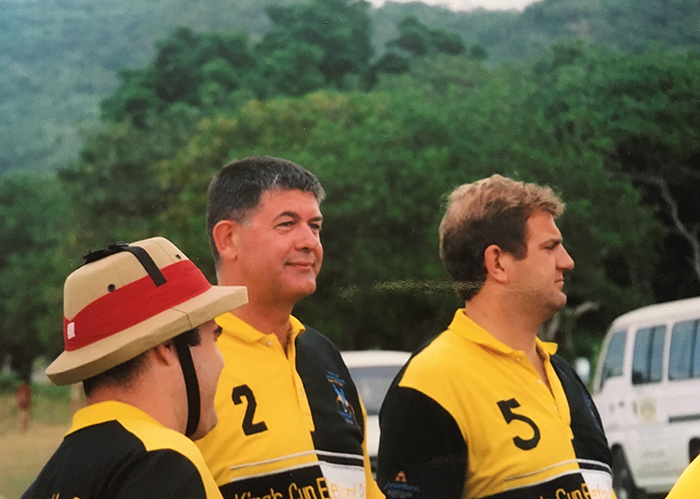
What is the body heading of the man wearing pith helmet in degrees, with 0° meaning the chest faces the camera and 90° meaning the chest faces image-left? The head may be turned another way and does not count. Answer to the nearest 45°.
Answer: approximately 225°

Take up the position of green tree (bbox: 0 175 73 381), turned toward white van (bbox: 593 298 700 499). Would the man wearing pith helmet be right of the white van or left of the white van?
right

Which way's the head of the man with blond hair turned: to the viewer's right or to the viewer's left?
to the viewer's right

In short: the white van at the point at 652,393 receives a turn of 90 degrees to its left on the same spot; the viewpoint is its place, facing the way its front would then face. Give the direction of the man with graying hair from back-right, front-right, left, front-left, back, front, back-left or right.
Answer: front

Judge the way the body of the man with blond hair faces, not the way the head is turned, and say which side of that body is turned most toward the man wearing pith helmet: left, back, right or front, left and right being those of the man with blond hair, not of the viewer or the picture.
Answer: right

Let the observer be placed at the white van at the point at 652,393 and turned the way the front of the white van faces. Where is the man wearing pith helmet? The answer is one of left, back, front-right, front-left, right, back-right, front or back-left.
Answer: left

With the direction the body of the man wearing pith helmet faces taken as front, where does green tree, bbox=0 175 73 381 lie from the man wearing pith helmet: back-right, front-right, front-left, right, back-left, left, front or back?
front-left

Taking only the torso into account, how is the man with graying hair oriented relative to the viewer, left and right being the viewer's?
facing the viewer and to the right of the viewer

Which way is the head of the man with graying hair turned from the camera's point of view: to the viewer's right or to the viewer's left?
to the viewer's right

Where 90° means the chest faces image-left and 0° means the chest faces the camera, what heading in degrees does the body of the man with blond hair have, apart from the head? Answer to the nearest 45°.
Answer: approximately 315°

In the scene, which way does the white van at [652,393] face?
to the viewer's left

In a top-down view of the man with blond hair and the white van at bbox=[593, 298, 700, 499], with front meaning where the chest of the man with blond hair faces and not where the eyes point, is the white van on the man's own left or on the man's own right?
on the man's own left

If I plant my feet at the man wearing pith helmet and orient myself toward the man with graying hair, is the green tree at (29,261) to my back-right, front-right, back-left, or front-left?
front-left

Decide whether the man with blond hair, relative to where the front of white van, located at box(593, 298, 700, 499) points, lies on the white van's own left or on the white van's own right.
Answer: on the white van's own left

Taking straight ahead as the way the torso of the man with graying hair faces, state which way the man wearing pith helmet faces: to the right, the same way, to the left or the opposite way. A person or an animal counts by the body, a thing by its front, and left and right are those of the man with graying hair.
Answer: to the left
